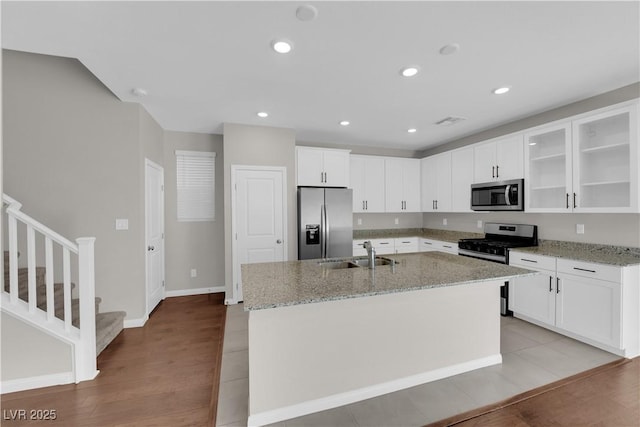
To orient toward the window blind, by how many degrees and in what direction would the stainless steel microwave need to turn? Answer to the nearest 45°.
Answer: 0° — it already faces it

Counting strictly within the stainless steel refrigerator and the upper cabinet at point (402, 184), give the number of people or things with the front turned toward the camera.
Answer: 2

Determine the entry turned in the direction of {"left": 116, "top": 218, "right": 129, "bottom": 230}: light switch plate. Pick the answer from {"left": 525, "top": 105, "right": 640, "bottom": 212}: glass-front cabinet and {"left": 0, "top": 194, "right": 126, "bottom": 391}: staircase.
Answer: the glass-front cabinet

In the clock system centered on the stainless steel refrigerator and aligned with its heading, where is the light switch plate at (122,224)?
The light switch plate is roughly at 2 o'clock from the stainless steel refrigerator.

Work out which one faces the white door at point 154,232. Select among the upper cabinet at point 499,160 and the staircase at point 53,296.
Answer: the upper cabinet

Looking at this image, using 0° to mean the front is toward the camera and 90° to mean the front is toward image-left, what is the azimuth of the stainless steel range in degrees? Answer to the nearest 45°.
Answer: approximately 45°

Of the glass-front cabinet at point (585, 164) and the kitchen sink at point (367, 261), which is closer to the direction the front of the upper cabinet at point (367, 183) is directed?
the kitchen sink

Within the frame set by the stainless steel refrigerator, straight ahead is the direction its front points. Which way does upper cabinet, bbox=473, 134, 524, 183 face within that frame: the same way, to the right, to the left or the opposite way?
to the right

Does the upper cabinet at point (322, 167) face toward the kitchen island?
yes
